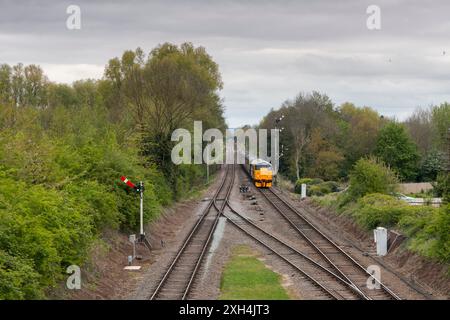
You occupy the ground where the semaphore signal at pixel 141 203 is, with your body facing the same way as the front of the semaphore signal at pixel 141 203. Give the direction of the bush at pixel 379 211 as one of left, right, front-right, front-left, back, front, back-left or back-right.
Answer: left

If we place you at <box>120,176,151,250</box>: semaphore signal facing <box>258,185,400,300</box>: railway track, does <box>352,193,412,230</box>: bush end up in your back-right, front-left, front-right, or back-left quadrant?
front-left

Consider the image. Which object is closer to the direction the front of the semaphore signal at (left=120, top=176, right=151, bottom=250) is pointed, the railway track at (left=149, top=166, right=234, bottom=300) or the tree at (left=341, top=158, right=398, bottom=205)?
the railway track

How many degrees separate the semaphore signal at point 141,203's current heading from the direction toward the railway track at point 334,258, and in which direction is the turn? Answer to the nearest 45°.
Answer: approximately 45° to its left

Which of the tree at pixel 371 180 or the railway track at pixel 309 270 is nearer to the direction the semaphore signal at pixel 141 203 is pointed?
the railway track

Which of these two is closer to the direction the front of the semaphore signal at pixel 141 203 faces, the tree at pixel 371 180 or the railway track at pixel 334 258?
the railway track

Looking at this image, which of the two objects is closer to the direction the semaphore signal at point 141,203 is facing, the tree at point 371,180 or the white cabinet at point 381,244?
the white cabinet

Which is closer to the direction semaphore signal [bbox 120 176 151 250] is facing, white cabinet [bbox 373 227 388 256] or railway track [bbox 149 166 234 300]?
the railway track

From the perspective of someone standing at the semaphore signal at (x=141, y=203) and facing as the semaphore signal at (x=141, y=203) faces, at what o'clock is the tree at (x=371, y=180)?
The tree is roughly at 8 o'clock from the semaphore signal.

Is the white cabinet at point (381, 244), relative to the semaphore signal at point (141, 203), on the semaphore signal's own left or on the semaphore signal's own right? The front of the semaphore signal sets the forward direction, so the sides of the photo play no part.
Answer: on the semaphore signal's own left

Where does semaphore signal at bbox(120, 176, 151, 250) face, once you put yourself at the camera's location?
facing the viewer
